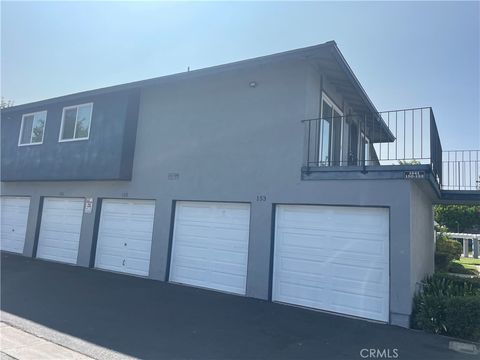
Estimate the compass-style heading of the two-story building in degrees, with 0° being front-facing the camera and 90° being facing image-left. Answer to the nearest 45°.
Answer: approximately 45°

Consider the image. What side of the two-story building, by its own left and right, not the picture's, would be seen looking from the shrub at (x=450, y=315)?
left

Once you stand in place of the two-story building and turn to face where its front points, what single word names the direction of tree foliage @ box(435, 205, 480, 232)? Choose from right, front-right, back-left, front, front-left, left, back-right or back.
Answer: back
